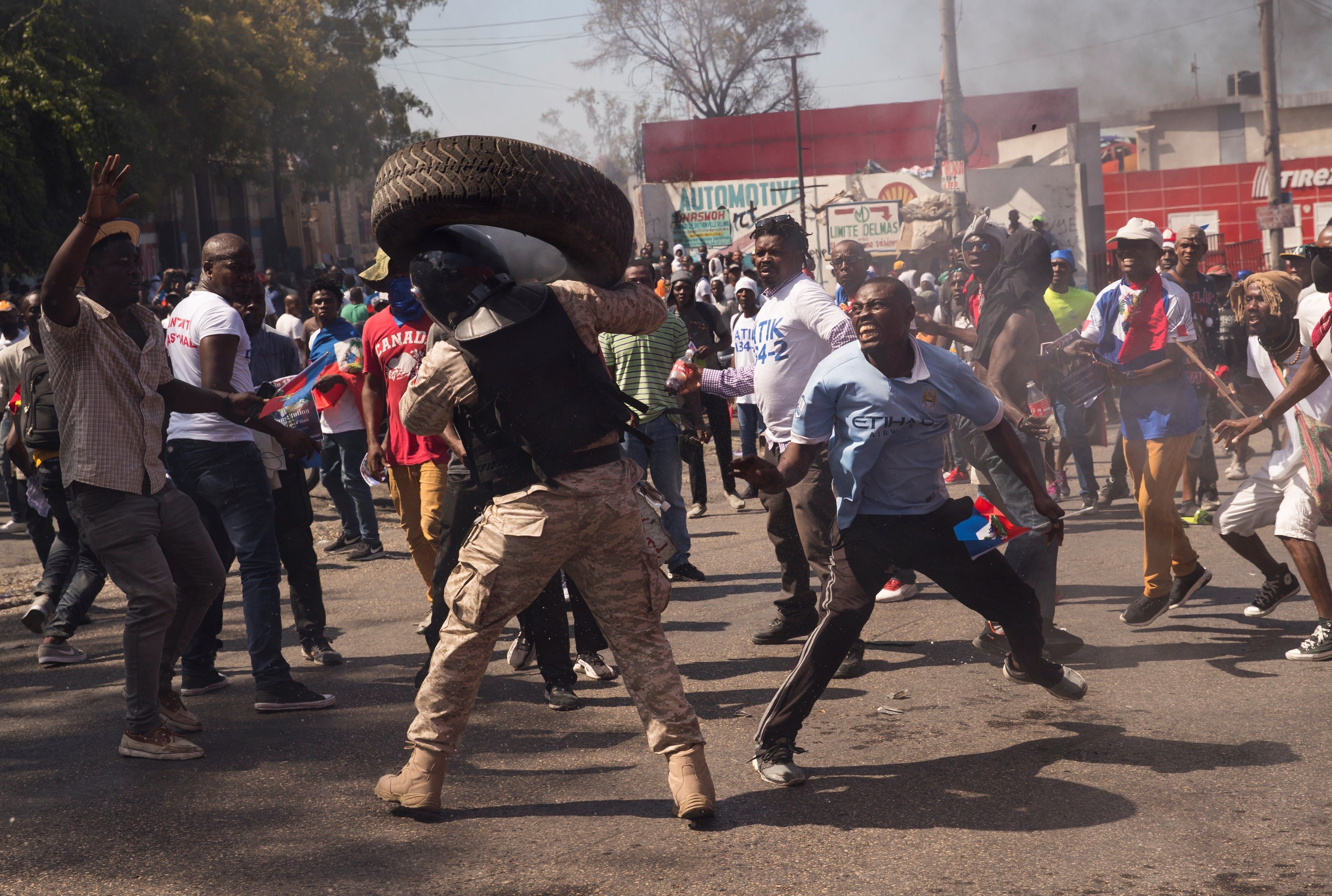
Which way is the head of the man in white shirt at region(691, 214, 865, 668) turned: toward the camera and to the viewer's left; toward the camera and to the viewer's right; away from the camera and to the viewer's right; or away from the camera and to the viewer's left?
toward the camera and to the viewer's left

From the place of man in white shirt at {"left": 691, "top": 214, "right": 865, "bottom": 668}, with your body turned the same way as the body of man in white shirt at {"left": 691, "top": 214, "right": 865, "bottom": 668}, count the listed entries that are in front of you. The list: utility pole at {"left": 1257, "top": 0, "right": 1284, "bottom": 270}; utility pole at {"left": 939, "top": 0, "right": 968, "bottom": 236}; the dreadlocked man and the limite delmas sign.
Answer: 0

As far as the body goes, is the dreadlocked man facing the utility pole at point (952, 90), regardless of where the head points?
no

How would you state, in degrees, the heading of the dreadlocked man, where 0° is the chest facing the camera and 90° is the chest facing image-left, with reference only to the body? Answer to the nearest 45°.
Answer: approximately 45°

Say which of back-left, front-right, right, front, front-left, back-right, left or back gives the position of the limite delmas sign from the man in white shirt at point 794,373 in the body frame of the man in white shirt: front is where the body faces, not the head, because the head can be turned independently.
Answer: back-right

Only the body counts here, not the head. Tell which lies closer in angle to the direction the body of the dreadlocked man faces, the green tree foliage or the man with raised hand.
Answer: the man with raised hand

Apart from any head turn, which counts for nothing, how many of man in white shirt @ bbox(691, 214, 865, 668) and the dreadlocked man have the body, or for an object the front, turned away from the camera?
0

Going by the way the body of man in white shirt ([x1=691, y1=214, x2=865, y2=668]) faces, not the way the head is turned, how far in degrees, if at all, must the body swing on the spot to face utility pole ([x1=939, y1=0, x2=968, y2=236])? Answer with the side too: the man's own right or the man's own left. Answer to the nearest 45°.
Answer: approximately 135° to the man's own right

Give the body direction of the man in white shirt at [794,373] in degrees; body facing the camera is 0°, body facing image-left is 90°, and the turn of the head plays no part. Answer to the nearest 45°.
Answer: approximately 45°

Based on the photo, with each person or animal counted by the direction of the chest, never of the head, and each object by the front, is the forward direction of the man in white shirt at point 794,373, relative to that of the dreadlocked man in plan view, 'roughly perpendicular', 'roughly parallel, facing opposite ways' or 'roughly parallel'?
roughly parallel

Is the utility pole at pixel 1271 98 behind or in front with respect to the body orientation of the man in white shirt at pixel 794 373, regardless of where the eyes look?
behind

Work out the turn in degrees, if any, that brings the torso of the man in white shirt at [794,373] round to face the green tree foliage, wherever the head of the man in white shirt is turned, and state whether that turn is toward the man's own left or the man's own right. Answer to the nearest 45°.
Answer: approximately 90° to the man's own right

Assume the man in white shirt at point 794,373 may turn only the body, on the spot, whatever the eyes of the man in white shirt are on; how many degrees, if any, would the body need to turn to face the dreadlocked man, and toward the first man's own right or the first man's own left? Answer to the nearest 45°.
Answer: approximately 135° to the first man's own left

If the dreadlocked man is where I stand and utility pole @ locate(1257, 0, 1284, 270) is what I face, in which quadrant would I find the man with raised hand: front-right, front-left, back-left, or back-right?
back-left
